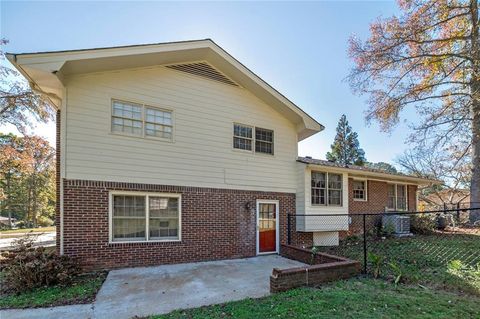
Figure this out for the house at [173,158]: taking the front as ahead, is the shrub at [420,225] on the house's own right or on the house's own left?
on the house's own right

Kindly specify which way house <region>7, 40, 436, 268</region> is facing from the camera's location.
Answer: facing away from the viewer and to the left of the viewer

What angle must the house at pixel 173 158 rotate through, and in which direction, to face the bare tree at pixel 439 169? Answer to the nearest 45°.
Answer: approximately 90° to its right

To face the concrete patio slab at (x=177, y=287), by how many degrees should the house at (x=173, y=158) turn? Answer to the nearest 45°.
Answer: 0° — it already faces it
